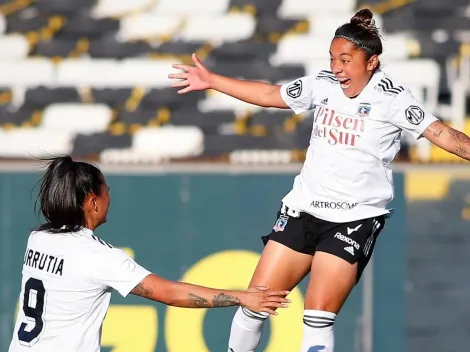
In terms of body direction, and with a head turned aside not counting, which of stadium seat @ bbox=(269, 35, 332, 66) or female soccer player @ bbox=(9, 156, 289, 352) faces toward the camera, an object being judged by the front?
the stadium seat

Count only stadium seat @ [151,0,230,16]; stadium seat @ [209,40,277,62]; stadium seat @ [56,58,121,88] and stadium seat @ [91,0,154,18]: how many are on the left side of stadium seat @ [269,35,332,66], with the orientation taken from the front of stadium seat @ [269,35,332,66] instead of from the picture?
0

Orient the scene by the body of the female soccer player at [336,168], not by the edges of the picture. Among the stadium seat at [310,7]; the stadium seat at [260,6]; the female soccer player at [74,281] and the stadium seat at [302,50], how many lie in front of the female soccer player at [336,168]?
1

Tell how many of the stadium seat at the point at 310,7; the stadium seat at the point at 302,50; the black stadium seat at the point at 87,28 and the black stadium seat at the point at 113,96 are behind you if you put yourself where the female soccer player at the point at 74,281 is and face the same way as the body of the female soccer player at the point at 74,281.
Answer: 0

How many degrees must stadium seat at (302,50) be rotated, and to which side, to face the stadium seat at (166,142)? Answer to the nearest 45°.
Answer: approximately 45° to its right

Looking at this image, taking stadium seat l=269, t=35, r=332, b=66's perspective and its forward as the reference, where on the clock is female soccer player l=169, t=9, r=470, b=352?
The female soccer player is roughly at 12 o'clock from the stadium seat.

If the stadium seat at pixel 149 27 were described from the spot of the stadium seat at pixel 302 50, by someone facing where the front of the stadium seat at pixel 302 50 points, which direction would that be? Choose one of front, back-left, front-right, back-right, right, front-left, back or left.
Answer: right

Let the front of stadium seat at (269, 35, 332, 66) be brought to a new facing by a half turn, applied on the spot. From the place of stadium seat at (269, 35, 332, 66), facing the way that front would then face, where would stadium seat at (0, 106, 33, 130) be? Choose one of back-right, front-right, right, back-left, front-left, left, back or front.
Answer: left

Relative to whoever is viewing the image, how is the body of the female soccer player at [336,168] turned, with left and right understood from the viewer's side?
facing the viewer and to the left of the viewer

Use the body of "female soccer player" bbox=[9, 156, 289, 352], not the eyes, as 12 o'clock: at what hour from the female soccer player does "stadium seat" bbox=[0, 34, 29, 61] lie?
The stadium seat is roughly at 10 o'clock from the female soccer player.

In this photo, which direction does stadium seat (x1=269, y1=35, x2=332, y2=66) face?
toward the camera

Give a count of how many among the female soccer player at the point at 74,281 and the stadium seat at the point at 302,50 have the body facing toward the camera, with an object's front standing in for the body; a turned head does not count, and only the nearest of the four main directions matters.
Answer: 1

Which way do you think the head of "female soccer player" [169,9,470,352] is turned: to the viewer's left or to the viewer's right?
to the viewer's left

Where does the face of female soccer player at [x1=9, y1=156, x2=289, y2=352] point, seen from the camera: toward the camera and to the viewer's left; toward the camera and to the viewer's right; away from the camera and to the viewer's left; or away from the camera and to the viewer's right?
away from the camera and to the viewer's right

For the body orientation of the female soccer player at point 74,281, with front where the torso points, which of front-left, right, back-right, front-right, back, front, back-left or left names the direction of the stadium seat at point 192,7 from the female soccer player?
front-left

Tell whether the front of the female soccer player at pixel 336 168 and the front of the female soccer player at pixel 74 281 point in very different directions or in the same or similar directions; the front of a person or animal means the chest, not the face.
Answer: very different directions

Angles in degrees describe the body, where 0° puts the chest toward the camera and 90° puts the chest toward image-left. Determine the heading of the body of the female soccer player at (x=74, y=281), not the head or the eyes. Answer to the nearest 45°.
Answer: approximately 225°
